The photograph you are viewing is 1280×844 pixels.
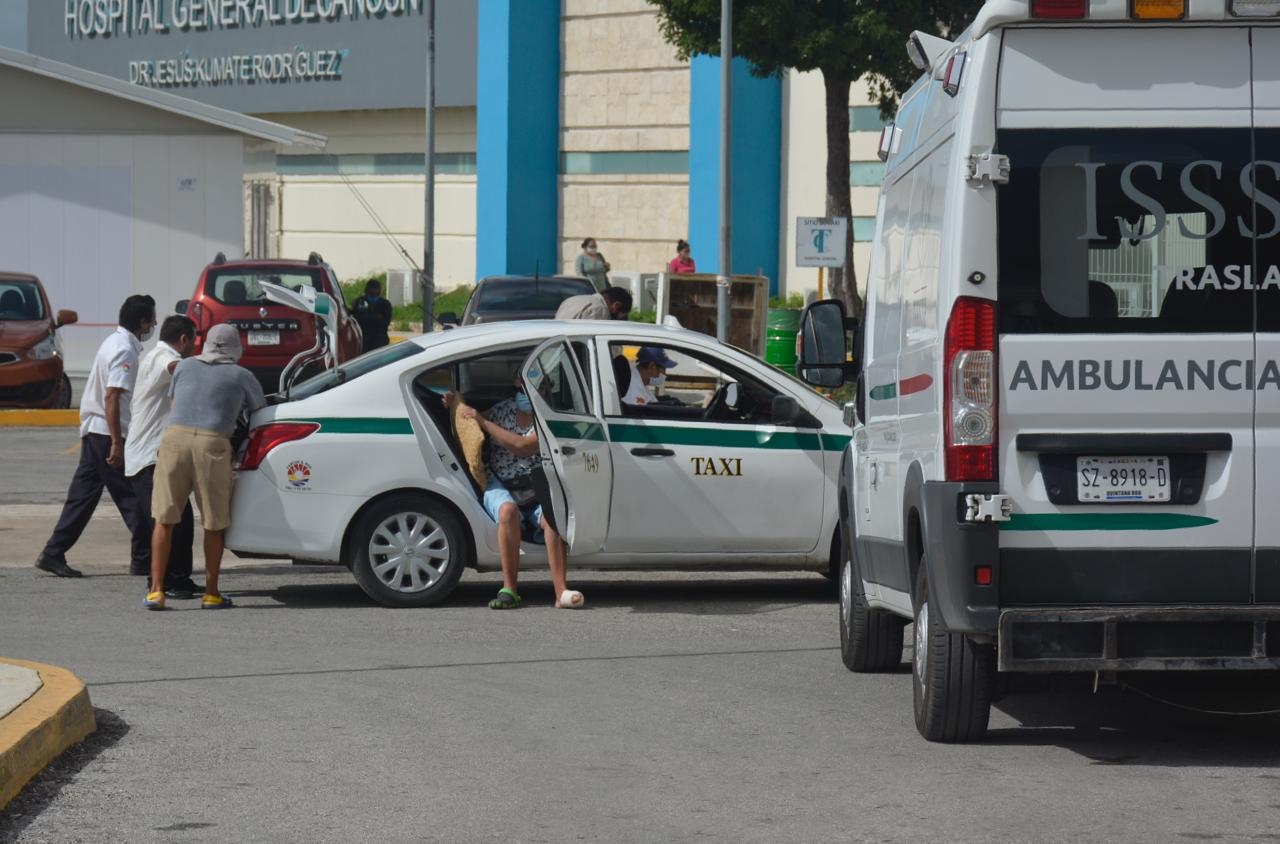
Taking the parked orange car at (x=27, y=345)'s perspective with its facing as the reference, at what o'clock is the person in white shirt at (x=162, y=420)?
The person in white shirt is roughly at 12 o'clock from the parked orange car.

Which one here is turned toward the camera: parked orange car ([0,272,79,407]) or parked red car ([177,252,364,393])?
parked orange car ([0,272,79,407])

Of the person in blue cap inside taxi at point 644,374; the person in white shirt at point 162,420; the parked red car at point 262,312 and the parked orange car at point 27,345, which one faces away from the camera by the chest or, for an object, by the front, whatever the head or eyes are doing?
the parked red car at point 262,312

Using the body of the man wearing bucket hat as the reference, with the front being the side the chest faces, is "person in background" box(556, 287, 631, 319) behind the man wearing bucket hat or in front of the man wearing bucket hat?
in front

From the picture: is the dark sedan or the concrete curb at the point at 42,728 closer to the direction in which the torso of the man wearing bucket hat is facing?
the dark sedan

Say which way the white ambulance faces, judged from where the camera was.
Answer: facing away from the viewer

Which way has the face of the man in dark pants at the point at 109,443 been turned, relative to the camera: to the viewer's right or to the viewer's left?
to the viewer's right

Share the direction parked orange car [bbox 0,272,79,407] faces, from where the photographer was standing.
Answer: facing the viewer

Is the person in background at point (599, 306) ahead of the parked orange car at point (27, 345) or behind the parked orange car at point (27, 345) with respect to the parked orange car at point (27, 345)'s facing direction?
ahead

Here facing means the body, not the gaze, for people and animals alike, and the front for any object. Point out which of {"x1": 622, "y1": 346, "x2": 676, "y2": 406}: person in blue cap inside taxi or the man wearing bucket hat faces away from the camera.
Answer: the man wearing bucket hat

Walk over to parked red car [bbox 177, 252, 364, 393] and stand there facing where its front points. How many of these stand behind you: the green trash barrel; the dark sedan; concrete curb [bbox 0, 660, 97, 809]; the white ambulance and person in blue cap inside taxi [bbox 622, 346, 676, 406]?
3

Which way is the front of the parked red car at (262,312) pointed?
away from the camera

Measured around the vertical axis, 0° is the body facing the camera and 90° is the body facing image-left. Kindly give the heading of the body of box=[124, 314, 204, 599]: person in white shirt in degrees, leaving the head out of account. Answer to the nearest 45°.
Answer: approximately 270°

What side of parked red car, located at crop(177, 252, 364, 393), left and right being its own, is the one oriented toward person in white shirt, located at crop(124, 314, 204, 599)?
back

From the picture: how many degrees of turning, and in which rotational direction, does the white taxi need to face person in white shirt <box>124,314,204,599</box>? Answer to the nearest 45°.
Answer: approximately 180°

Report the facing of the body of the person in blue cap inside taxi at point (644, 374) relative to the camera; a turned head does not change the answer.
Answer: to the viewer's right

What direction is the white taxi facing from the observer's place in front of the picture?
facing to the right of the viewer

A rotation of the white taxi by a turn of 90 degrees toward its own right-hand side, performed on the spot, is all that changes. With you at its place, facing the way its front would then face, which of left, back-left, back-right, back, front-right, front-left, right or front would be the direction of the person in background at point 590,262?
back

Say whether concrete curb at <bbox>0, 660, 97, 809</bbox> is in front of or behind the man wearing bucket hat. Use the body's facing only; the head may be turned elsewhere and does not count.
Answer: behind

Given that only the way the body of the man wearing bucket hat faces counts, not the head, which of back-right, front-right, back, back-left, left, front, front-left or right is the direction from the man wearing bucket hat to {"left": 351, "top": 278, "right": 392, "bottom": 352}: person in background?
front
